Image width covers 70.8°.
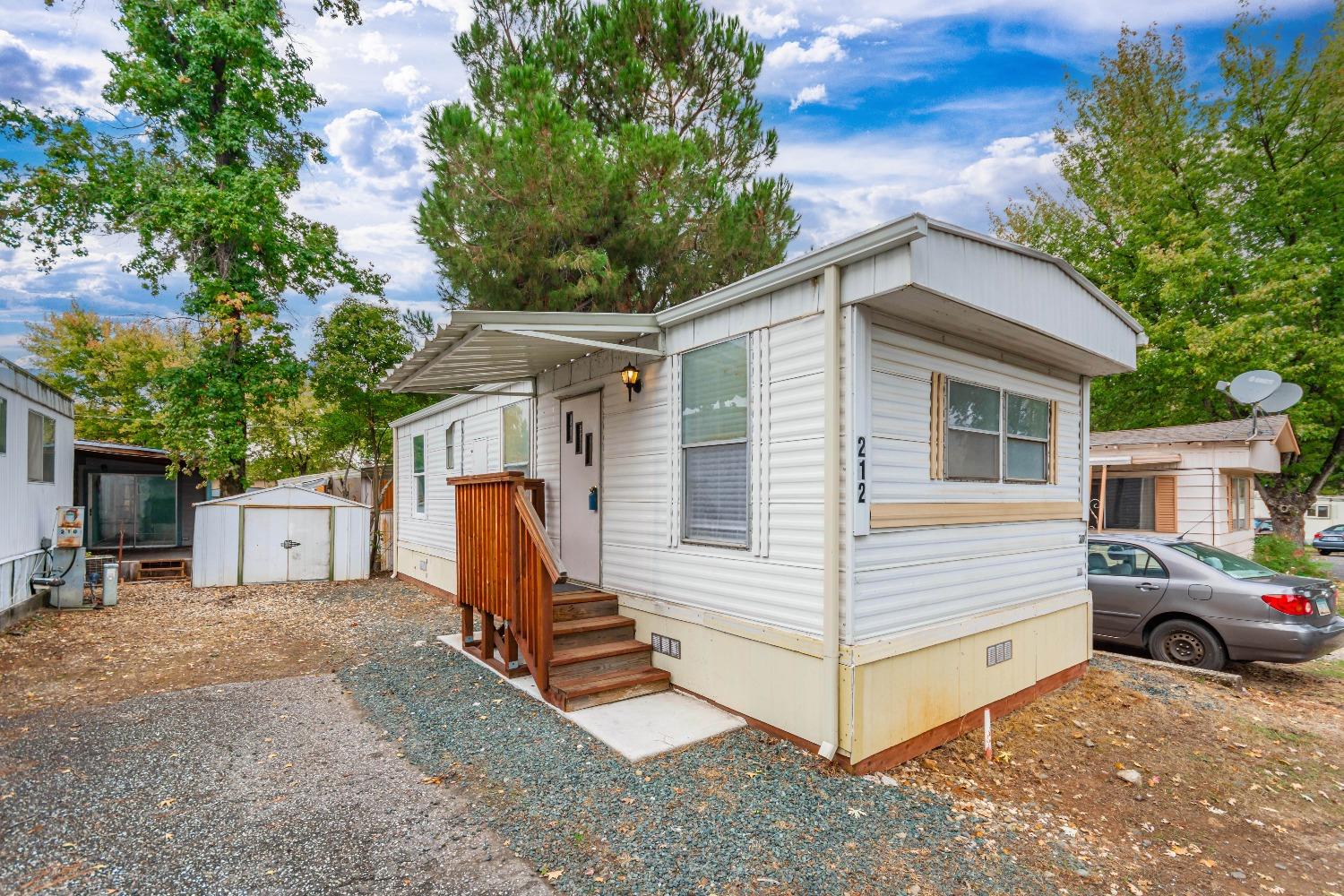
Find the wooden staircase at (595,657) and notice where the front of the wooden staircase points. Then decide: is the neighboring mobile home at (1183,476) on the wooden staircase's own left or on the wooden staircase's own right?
on the wooden staircase's own left

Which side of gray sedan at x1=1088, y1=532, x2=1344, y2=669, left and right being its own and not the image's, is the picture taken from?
left

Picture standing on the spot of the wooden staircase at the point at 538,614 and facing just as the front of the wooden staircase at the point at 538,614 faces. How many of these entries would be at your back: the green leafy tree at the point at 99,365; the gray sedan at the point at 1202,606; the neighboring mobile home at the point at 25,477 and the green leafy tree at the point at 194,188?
3

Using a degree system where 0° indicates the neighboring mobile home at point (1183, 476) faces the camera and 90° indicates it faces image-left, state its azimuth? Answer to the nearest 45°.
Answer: approximately 45°

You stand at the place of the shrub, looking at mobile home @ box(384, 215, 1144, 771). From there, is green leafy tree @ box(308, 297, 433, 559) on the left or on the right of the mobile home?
right

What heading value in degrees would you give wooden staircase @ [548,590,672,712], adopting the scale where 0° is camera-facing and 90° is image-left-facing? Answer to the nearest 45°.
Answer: approximately 315°

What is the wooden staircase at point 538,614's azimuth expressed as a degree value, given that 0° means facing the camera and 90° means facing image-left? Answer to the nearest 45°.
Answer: approximately 315°

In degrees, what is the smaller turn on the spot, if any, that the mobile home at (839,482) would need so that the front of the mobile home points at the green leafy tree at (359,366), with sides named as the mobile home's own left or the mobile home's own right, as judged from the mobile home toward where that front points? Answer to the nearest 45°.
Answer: approximately 90° to the mobile home's own right

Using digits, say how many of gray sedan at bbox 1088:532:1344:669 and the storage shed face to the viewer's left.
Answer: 1
